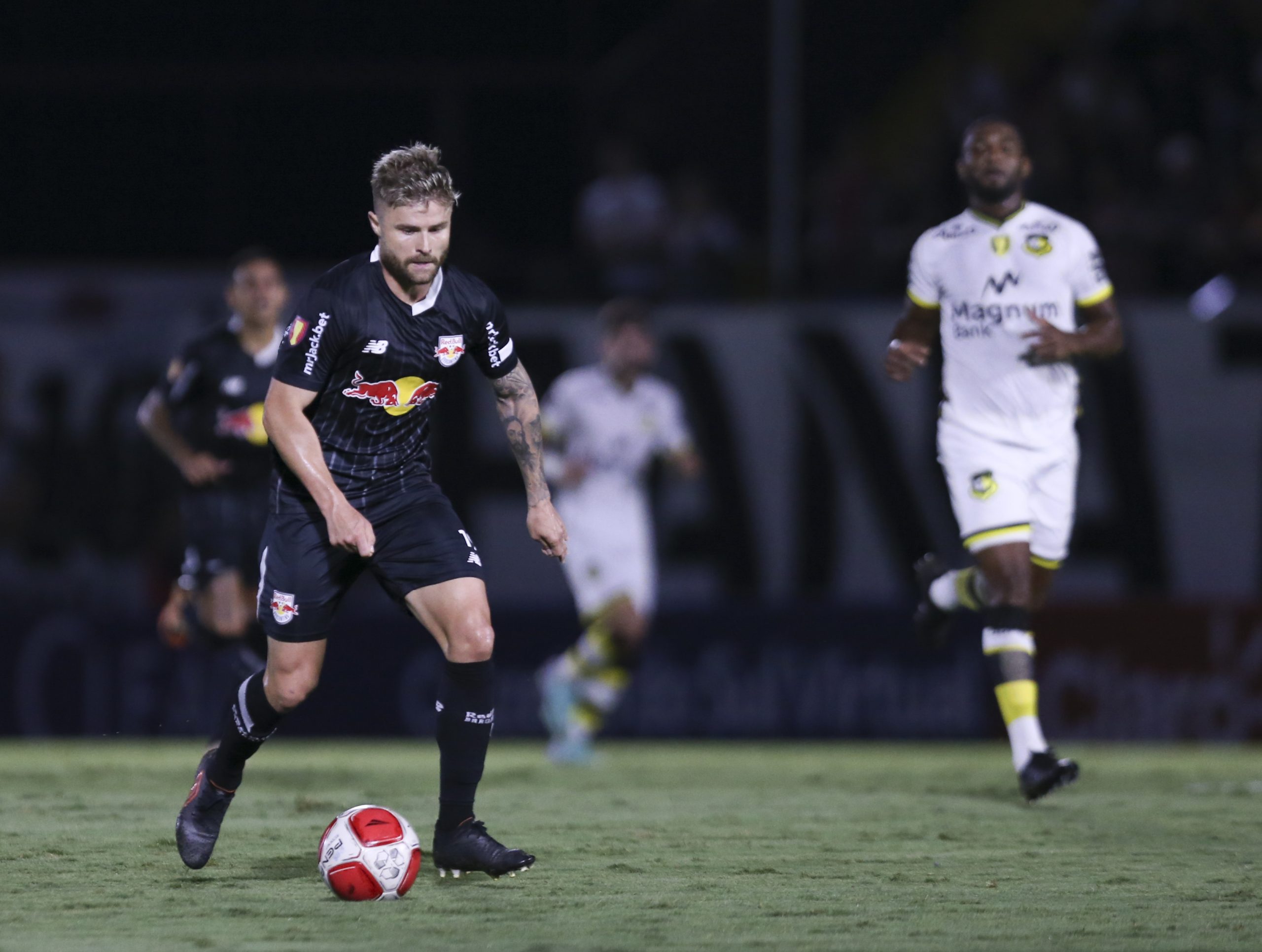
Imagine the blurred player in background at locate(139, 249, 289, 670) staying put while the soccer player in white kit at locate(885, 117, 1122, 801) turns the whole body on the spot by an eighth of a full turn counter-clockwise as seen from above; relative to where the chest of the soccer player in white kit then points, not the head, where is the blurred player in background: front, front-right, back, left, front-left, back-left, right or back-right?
back-right

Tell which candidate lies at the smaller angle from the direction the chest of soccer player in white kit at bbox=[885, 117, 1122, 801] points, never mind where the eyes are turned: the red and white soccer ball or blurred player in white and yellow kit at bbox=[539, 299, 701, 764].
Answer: the red and white soccer ball

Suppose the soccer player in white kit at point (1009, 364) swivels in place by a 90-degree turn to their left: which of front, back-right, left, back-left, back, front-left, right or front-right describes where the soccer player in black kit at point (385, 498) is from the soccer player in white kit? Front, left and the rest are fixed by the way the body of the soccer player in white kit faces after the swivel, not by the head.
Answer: back-right

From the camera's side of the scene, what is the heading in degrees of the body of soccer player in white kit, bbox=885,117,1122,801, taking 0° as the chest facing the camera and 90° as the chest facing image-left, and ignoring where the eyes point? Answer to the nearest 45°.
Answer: approximately 0°

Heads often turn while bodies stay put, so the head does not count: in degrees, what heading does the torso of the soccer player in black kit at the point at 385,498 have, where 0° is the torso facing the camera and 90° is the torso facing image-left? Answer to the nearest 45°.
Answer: approximately 315°

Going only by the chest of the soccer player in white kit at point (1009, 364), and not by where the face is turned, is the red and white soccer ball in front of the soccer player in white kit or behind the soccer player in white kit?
in front
